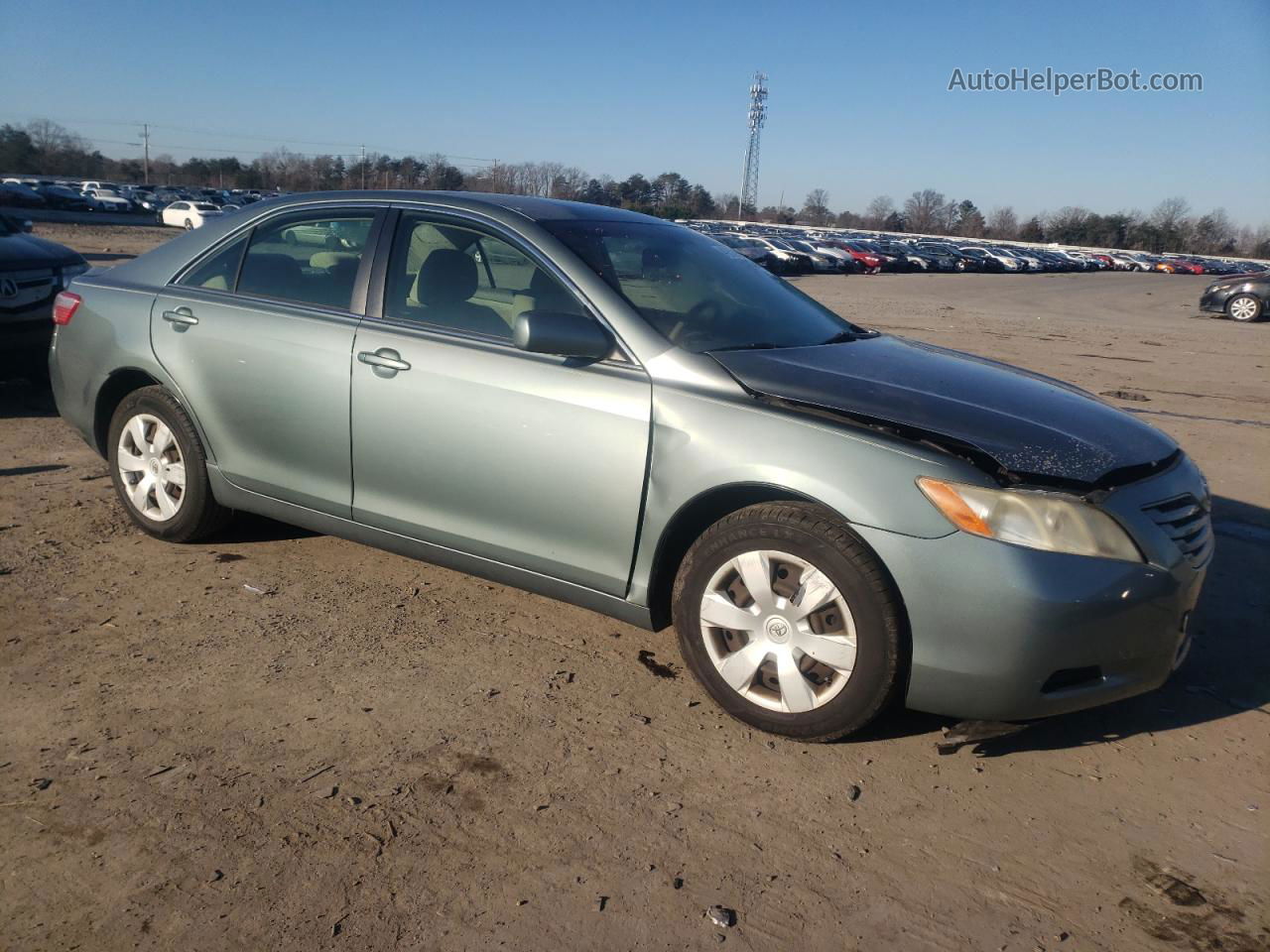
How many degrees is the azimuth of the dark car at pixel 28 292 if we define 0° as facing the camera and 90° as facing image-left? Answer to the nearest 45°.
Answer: approximately 315°

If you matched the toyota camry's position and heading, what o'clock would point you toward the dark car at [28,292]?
The dark car is roughly at 6 o'clock from the toyota camry.

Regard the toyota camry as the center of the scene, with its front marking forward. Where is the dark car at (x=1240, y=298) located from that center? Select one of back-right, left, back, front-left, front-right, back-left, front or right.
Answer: left

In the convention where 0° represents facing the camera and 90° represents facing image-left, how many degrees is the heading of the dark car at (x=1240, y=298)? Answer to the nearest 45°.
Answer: approximately 90°

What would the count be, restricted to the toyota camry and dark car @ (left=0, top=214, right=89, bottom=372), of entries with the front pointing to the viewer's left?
0

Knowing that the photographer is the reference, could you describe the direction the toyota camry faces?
facing the viewer and to the right of the viewer

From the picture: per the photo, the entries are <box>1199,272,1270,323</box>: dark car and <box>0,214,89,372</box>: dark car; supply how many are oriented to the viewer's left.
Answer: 1

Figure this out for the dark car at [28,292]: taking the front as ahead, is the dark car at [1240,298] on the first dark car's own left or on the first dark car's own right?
on the first dark car's own left

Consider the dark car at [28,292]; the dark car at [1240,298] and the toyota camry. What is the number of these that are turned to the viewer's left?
1

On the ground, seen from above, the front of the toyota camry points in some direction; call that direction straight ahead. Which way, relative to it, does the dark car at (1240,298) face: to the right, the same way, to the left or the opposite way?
the opposite way
